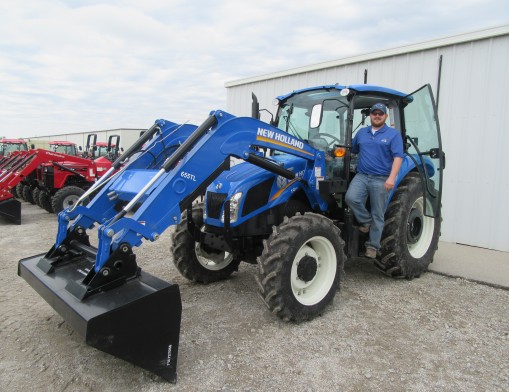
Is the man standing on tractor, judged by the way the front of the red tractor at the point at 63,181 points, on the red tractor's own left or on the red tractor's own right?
on the red tractor's own left

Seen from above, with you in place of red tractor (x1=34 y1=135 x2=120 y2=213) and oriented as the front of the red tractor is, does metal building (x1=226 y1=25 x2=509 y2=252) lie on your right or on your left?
on your left

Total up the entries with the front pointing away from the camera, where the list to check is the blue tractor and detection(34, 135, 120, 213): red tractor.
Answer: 0

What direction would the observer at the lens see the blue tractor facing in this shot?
facing the viewer and to the left of the viewer

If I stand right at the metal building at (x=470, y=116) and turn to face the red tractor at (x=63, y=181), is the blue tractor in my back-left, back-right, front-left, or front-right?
front-left

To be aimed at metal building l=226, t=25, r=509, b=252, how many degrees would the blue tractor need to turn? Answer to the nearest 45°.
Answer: approximately 180°

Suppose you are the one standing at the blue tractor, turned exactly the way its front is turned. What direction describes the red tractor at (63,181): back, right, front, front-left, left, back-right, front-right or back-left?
right

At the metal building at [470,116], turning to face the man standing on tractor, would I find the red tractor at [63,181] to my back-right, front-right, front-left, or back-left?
front-right

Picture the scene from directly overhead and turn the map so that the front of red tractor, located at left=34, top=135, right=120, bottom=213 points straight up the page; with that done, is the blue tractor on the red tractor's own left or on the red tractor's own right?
on the red tractor's own left

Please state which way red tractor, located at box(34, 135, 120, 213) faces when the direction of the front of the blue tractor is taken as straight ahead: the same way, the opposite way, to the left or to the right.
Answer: the same way

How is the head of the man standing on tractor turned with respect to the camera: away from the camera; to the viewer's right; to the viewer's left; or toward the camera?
toward the camera
